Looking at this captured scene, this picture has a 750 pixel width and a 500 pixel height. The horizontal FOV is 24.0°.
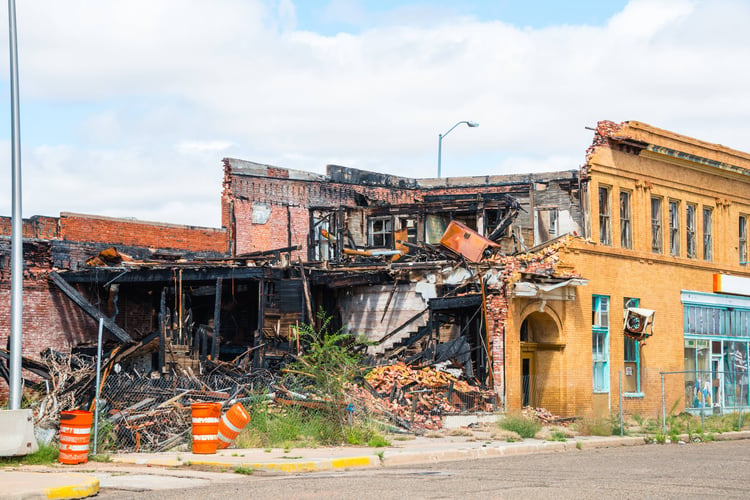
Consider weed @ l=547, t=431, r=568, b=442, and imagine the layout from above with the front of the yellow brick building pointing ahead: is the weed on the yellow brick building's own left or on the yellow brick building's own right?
on the yellow brick building's own right

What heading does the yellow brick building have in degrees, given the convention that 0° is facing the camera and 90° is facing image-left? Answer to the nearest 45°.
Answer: approximately 315°

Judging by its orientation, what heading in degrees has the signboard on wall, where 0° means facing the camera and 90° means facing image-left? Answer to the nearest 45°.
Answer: approximately 315°

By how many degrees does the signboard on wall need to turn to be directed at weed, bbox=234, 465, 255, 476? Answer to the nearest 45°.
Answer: approximately 45° to its right

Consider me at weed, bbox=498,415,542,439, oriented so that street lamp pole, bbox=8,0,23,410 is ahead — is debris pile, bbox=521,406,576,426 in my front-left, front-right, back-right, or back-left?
back-right
